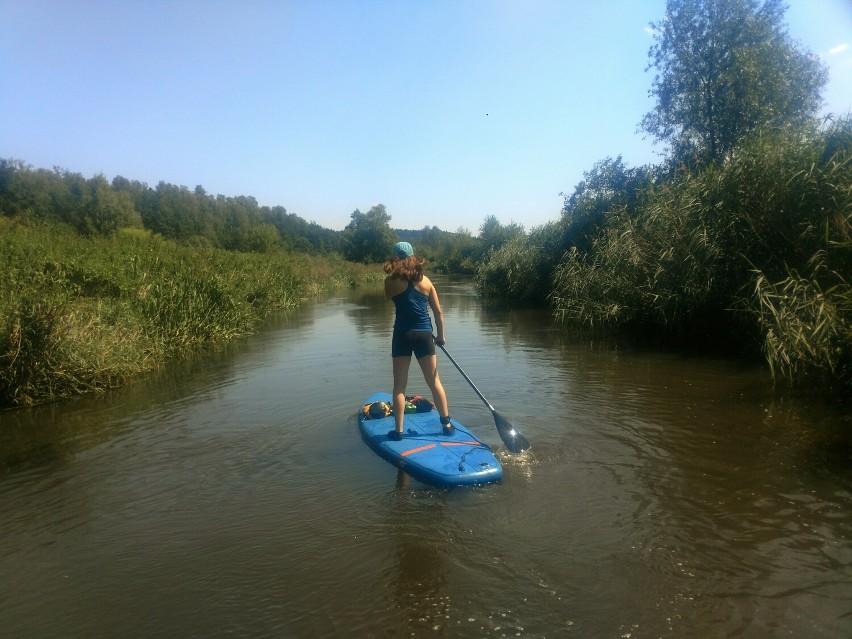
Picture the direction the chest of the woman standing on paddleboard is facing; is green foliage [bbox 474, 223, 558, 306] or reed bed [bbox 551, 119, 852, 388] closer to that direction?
the green foliage

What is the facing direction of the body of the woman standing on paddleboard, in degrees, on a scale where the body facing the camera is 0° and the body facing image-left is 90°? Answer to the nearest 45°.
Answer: approximately 180°

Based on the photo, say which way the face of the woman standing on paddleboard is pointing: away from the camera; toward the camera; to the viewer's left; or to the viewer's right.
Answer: away from the camera

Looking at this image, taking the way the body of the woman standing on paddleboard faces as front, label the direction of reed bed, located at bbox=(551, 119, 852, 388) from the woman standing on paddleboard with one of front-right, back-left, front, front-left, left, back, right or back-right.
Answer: front-right

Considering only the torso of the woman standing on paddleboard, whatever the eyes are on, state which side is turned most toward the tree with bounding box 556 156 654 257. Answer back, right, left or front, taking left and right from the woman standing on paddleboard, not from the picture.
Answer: front

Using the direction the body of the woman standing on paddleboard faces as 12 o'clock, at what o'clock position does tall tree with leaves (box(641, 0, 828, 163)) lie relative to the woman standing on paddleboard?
The tall tree with leaves is roughly at 1 o'clock from the woman standing on paddleboard.
